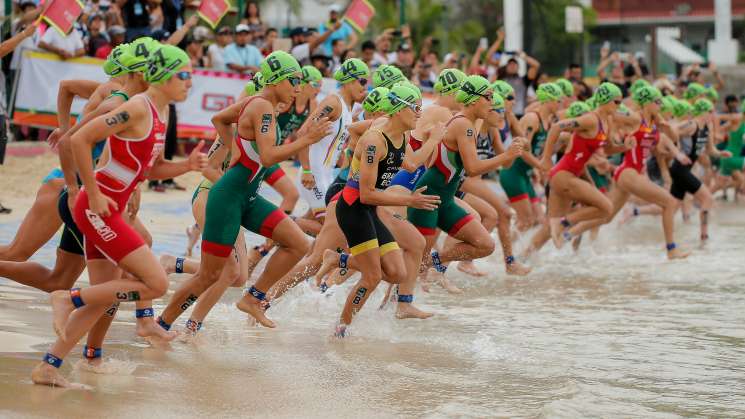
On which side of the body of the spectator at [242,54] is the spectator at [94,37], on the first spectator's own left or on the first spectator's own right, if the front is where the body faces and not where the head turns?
on the first spectator's own right

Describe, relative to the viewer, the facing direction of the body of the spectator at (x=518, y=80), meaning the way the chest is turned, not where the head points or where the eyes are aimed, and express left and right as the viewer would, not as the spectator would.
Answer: facing the viewer

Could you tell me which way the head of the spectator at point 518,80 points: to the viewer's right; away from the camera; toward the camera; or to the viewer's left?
toward the camera

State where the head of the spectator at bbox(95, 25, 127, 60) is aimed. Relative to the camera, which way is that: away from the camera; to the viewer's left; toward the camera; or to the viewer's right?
toward the camera

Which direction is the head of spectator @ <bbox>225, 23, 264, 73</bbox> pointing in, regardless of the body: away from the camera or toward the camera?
toward the camera

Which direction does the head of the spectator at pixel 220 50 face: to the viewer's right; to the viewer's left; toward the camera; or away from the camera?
toward the camera

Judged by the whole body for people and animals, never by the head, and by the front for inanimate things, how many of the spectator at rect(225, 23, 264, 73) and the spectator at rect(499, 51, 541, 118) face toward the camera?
2

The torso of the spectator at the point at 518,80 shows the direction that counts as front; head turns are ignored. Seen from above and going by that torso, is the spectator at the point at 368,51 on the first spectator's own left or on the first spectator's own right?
on the first spectator's own right

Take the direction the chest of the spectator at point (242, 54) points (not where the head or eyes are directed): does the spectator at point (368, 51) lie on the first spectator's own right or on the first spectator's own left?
on the first spectator's own left

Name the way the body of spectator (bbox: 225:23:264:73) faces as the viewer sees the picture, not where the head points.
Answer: toward the camera

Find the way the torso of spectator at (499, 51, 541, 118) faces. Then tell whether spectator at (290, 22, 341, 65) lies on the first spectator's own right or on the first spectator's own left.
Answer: on the first spectator's own right

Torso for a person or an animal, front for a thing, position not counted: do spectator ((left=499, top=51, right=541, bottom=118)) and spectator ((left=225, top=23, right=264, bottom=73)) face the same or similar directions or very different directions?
same or similar directions
